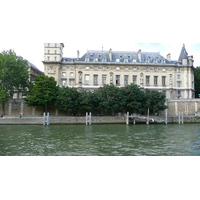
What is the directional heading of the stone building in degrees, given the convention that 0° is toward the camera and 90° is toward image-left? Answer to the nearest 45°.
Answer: approximately 0°

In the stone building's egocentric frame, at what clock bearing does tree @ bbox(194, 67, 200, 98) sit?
The tree is roughly at 8 o'clock from the stone building.

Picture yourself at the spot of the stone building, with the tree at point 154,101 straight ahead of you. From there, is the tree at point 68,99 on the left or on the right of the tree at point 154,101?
right

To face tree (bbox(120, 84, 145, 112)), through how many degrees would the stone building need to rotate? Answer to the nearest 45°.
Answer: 0° — it already faces it

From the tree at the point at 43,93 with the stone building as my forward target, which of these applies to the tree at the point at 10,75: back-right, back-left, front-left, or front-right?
back-left

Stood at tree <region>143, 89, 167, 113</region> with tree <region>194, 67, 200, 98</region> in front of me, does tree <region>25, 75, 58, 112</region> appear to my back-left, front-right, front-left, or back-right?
back-left

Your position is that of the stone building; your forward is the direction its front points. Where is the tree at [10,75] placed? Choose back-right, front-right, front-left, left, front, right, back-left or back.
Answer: front-right

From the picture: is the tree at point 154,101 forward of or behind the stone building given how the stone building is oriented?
forward

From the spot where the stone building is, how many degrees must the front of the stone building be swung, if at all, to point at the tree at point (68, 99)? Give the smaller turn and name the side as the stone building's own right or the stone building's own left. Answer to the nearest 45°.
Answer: approximately 45° to the stone building's own right
